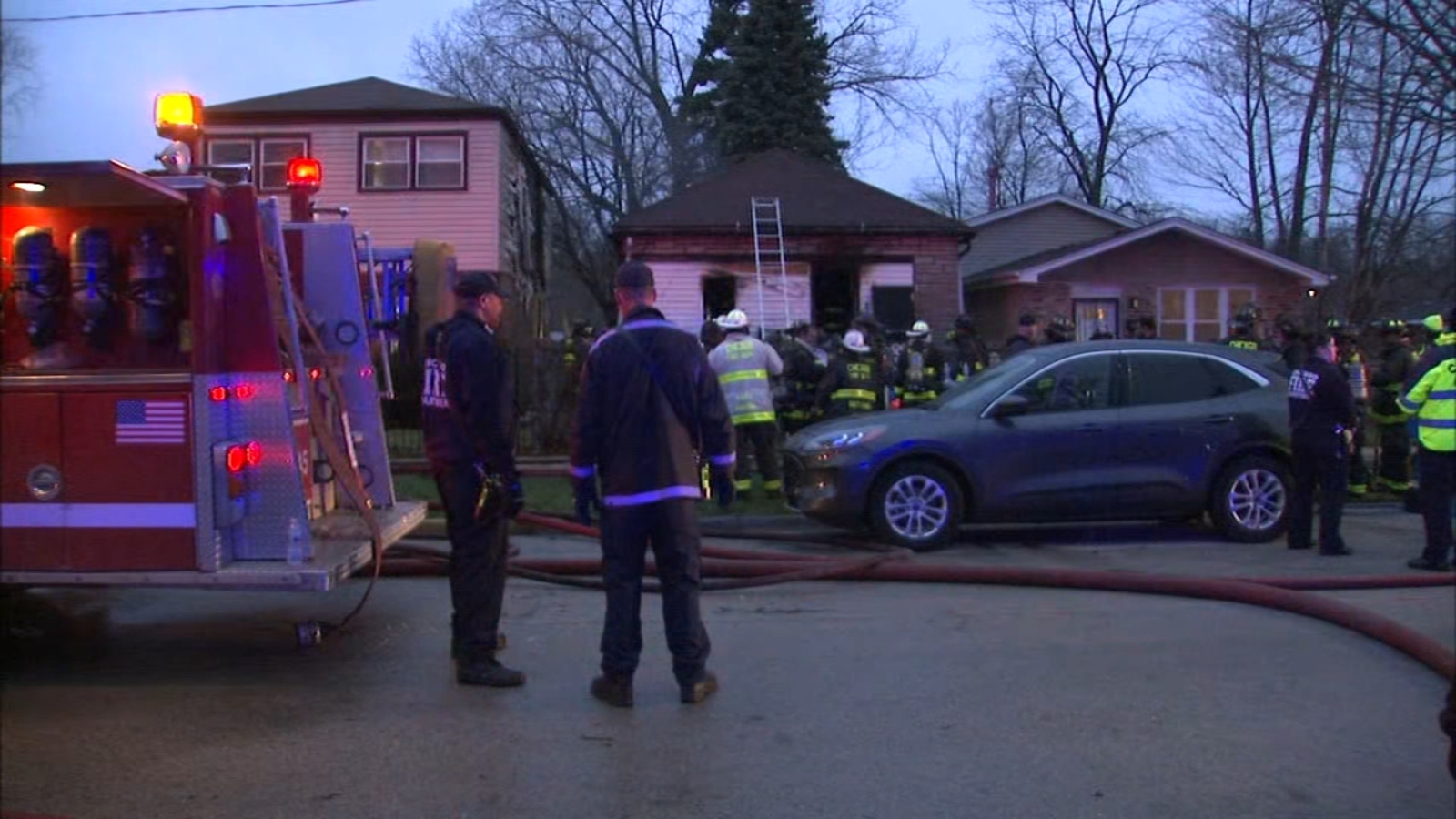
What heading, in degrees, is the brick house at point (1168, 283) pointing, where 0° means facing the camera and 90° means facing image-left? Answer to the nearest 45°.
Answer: approximately 0°

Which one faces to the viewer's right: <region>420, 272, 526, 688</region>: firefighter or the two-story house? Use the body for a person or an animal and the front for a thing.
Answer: the firefighter

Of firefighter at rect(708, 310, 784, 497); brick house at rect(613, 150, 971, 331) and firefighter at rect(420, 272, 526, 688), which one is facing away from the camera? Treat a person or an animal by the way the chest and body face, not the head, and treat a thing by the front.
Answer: firefighter at rect(708, 310, 784, 497)

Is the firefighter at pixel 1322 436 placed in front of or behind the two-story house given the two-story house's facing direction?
in front

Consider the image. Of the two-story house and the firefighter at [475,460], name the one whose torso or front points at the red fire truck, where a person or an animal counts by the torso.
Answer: the two-story house

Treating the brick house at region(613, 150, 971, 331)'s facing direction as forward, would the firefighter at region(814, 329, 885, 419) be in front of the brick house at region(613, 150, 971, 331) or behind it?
in front

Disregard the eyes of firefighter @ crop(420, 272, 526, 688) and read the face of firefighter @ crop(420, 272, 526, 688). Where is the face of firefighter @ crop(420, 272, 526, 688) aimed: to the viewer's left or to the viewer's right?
to the viewer's right

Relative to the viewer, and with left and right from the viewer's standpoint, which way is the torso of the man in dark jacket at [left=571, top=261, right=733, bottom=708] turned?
facing away from the viewer

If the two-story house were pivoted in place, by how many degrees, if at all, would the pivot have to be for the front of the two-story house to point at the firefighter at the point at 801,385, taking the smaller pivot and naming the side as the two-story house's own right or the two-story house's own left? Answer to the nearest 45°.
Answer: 0° — it already faces them

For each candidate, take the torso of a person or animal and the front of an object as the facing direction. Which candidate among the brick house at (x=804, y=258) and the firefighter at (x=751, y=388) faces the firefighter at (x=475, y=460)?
the brick house

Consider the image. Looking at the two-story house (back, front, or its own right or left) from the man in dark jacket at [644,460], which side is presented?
front

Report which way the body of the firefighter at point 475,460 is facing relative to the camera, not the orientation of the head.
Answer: to the viewer's right

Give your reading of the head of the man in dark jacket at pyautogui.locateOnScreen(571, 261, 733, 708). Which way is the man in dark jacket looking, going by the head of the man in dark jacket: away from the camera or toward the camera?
away from the camera

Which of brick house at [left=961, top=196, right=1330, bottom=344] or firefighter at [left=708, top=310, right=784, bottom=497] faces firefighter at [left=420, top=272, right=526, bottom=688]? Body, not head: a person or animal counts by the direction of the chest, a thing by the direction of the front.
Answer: the brick house

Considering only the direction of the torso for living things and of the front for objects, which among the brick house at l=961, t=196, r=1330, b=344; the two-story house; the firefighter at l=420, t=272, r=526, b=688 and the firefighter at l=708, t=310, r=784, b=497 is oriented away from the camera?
the firefighter at l=708, t=310, r=784, b=497

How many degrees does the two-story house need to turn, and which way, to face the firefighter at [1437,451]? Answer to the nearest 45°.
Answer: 0° — it already faces them

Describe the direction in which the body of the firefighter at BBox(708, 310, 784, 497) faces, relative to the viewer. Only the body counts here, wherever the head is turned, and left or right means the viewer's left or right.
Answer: facing away from the viewer

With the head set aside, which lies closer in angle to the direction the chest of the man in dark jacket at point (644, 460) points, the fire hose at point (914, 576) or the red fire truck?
the fire hose
